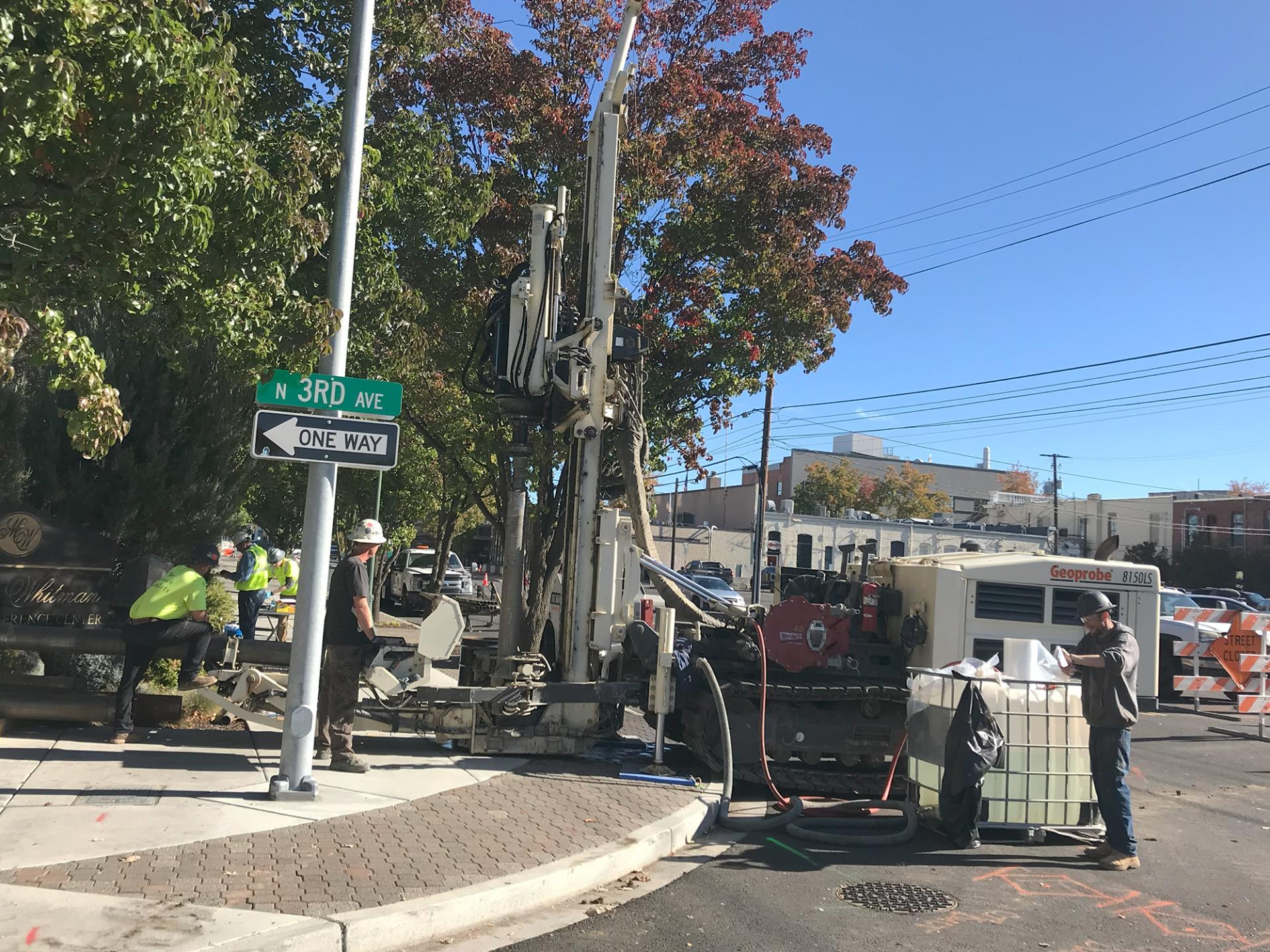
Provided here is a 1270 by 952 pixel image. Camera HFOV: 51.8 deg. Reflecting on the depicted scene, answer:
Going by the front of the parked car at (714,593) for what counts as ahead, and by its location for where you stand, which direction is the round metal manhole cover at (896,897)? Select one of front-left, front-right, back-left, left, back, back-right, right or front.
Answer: front-right

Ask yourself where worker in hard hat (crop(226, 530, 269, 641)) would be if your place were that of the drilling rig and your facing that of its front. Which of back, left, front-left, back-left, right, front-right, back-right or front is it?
front-right

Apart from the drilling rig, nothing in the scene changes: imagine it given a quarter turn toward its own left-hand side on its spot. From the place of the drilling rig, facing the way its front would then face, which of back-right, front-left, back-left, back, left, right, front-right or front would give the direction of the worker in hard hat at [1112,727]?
front-left

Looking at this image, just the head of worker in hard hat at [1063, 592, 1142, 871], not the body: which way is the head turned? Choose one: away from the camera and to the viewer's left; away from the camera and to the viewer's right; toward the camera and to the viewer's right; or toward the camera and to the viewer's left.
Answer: toward the camera and to the viewer's left

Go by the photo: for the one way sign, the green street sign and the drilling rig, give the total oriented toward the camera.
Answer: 2

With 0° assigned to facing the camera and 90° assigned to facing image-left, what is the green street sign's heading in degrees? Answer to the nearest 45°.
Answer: approximately 0°

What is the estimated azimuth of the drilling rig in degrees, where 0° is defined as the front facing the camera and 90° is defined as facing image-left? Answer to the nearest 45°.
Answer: approximately 90°

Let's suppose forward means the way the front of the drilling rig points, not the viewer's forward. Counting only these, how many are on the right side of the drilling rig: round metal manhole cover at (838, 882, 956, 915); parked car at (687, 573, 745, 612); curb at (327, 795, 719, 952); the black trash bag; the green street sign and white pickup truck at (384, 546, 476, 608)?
2

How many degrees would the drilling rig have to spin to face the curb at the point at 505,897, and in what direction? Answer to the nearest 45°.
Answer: approximately 90° to its left

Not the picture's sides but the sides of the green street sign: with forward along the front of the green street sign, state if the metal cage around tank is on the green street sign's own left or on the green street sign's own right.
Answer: on the green street sign's own left

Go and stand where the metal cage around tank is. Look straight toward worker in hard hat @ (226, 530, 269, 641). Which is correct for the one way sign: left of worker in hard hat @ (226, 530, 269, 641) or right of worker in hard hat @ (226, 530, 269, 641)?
left

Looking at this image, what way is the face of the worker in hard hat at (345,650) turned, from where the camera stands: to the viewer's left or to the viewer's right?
to the viewer's right
